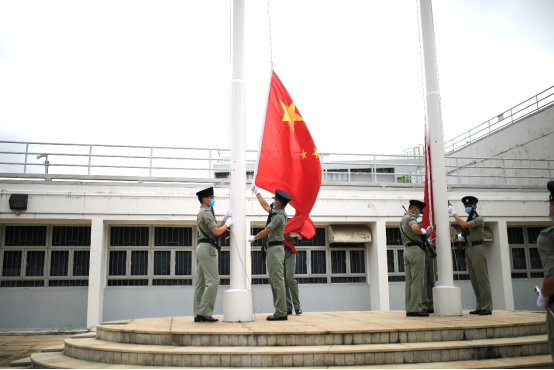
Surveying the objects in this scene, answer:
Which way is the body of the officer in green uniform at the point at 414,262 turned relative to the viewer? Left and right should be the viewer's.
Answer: facing to the right of the viewer

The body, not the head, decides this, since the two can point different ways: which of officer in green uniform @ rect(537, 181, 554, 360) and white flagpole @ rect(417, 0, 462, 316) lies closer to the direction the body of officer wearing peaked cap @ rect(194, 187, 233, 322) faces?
the white flagpole

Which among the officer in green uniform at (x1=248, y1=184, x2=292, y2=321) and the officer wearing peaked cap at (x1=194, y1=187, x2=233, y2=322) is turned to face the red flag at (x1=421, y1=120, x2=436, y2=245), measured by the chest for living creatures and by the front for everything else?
the officer wearing peaked cap

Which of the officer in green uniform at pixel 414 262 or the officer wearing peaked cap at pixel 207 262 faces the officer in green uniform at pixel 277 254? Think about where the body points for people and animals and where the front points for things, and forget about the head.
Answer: the officer wearing peaked cap

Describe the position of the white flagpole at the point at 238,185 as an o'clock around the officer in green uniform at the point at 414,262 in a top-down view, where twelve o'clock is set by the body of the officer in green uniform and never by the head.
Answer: The white flagpole is roughly at 5 o'clock from the officer in green uniform.

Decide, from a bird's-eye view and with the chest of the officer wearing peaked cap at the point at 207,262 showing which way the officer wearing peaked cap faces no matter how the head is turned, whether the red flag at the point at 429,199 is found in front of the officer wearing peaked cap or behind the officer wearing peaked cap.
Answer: in front

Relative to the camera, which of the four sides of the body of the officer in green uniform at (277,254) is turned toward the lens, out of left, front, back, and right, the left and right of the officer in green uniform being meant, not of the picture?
left

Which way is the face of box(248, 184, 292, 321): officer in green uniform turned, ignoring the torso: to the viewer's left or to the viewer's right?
to the viewer's left

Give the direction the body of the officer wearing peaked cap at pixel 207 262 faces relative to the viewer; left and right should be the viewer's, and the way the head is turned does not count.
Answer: facing to the right of the viewer

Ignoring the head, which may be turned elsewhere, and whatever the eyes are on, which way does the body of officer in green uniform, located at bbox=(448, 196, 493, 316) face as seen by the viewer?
to the viewer's left

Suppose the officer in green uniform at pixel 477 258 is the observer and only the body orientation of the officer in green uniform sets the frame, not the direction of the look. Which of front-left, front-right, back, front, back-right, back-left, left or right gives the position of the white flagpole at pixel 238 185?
front-left

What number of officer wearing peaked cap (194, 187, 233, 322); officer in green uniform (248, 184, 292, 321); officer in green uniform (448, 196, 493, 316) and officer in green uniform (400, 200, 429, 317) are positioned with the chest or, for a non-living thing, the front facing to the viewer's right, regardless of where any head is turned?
2

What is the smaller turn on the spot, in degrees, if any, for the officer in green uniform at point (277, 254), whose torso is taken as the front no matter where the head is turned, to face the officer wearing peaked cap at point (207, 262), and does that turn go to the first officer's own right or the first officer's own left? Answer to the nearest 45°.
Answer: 0° — they already face them

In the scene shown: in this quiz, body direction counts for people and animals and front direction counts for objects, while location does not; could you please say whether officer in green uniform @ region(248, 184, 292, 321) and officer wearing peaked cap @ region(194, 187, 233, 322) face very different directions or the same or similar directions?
very different directions
